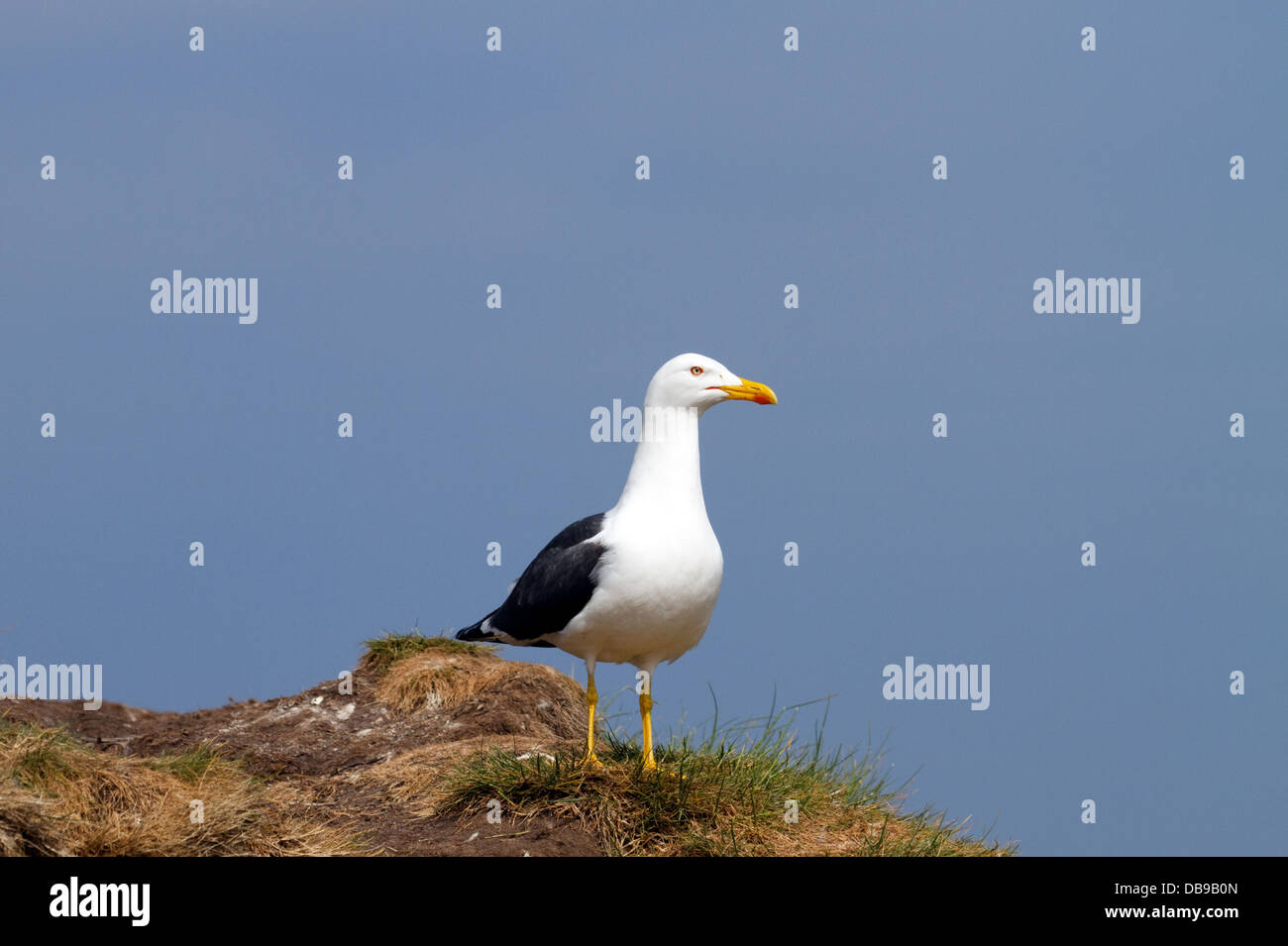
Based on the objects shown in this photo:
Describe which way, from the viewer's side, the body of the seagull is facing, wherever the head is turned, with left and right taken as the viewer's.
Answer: facing the viewer and to the right of the viewer
